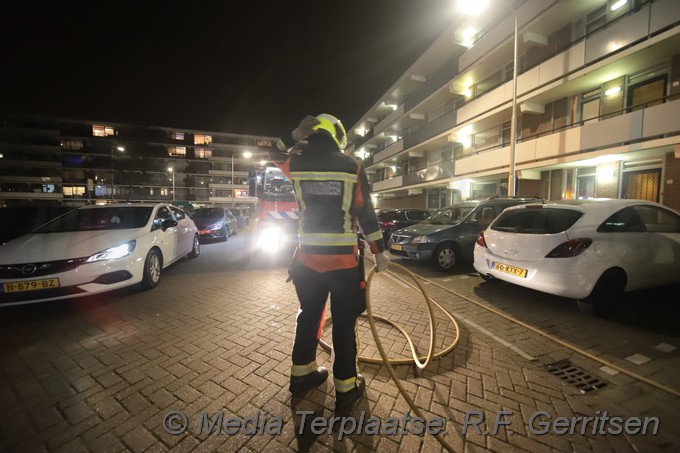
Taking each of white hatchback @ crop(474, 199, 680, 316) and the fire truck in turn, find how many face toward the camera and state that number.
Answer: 1

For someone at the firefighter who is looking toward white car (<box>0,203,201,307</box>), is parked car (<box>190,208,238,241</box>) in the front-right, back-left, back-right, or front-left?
front-right

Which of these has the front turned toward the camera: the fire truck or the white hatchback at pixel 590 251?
the fire truck

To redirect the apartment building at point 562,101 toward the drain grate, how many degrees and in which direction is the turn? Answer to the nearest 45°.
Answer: approximately 45° to its left

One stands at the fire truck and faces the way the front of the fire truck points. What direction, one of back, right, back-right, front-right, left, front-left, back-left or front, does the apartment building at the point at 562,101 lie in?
left

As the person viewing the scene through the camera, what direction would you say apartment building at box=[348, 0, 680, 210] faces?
facing the viewer and to the left of the viewer

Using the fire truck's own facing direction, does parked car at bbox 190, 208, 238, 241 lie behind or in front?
behind

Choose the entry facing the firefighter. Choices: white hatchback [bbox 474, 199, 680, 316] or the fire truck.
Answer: the fire truck

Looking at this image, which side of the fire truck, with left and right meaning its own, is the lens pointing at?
front

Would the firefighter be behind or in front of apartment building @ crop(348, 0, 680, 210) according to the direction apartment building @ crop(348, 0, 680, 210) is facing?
in front

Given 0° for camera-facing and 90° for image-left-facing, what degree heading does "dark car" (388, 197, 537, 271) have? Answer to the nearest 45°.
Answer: approximately 45°

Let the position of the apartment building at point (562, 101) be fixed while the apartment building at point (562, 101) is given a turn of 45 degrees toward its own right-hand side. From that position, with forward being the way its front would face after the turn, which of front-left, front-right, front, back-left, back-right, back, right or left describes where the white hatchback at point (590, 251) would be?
left

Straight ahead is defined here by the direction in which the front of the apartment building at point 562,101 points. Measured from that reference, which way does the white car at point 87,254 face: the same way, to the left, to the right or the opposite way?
to the left

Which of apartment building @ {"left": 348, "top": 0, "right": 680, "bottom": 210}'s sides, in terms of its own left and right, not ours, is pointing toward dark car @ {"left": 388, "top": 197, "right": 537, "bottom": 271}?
front

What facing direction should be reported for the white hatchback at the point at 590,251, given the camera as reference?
facing away from the viewer and to the right of the viewer

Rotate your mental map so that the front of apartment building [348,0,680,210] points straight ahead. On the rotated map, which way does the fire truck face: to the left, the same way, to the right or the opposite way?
to the left
